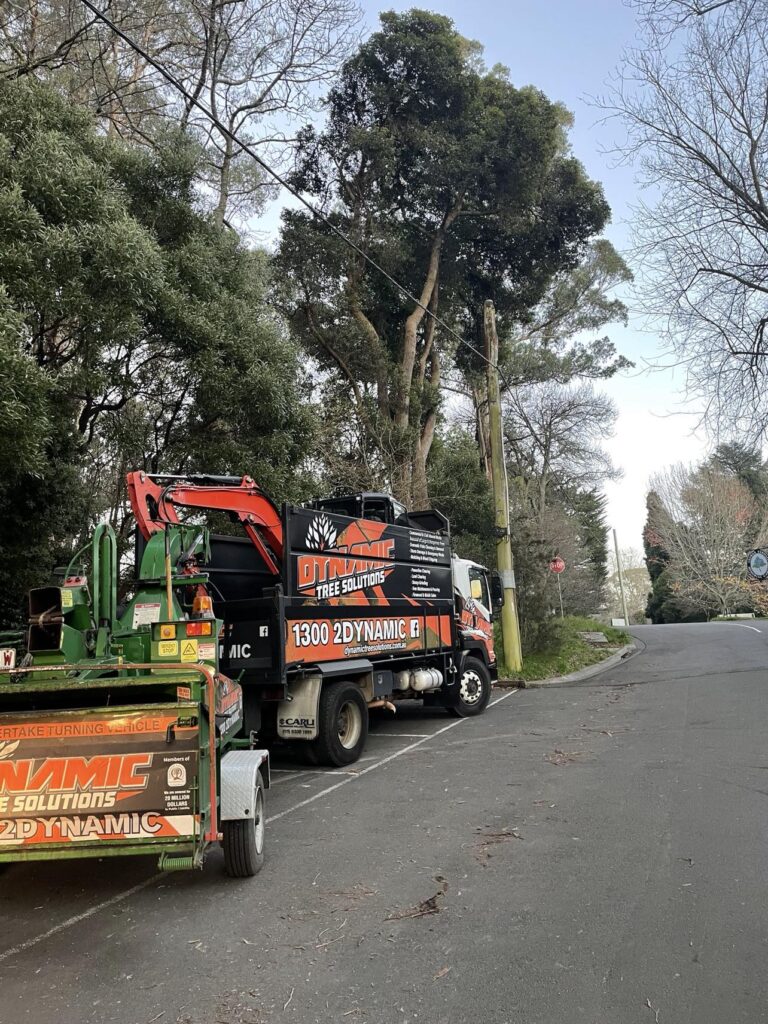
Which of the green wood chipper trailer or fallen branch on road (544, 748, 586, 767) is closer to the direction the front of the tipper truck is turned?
the fallen branch on road

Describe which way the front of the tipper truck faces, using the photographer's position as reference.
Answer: facing away from the viewer and to the right of the viewer

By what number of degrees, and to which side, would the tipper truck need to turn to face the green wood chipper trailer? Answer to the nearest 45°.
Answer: approximately 135° to its right

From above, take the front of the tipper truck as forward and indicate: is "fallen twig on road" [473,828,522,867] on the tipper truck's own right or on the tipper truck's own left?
on the tipper truck's own right

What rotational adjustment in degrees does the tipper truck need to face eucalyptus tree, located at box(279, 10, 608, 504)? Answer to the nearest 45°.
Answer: approximately 45° to its left
